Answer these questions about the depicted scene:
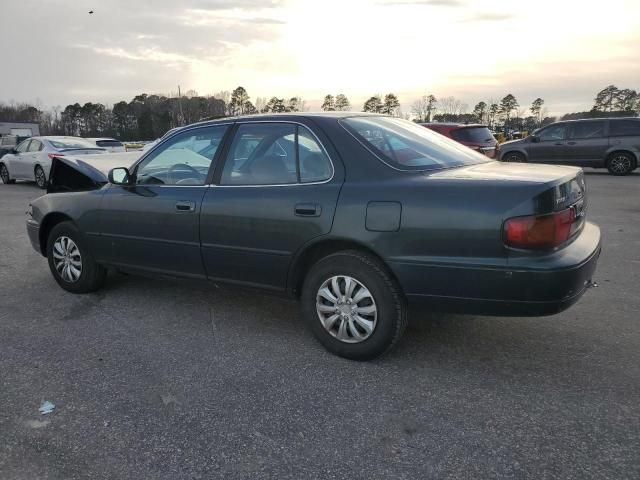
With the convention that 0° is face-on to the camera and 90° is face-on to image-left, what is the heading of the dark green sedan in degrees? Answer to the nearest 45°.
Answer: approximately 135°

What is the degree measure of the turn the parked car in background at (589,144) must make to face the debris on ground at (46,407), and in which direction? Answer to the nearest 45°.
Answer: approximately 90° to its left

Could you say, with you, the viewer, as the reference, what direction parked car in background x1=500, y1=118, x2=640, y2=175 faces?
facing to the left of the viewer

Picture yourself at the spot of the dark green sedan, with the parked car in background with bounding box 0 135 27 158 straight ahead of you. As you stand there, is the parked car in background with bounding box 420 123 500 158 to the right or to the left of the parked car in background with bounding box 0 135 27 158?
right

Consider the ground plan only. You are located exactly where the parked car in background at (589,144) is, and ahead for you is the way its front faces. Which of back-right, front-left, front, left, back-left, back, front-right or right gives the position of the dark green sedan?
left

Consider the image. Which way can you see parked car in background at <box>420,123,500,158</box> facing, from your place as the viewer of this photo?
facing away from the viewer and to the left of the viewer

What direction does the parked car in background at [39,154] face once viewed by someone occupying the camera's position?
facing away from the viewer and to the left of the viewer

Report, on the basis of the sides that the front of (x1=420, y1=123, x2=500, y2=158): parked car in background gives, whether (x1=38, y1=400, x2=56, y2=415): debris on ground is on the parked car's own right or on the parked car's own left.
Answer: on the parked car's own left

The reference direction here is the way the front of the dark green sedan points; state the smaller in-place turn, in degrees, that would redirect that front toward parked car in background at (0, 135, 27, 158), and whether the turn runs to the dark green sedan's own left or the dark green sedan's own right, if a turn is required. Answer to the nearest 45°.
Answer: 0° — it already faces it

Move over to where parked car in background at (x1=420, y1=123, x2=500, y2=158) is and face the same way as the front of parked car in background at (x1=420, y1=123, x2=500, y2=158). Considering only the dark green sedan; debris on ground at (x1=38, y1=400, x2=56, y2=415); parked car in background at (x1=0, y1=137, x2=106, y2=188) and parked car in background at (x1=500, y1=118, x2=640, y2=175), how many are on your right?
1

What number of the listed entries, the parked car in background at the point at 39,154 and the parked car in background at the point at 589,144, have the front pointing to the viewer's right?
0

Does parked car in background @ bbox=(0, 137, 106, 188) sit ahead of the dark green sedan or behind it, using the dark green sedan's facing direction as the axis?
ahead
